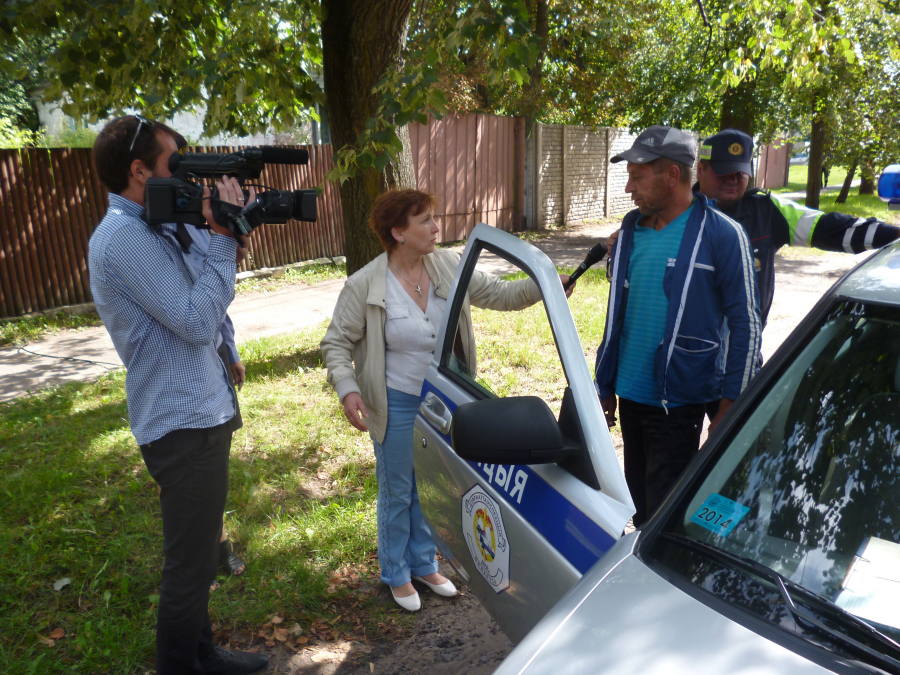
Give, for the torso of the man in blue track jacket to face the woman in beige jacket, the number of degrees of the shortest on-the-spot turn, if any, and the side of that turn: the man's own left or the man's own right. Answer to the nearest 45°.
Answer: approximately 45° to the man's own right

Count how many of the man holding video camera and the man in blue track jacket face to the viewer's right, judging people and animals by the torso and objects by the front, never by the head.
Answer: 1

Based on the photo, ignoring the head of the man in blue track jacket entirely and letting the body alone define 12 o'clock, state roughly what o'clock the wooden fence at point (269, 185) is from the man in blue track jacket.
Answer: The wooden fence is roughly at 3 o'clock from the man in blue track jacket.

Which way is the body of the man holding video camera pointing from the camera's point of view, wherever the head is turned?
to the viewer's right

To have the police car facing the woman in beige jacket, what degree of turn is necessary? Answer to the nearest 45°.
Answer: approximately 90° to its right

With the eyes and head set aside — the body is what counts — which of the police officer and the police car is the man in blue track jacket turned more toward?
the police car

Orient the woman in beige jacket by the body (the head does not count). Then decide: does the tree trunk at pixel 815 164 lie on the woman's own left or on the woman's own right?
on the woman's own left

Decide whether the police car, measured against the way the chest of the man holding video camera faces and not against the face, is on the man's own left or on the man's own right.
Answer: on the man's own right

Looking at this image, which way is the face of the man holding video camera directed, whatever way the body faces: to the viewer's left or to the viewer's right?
to the viewer's right
